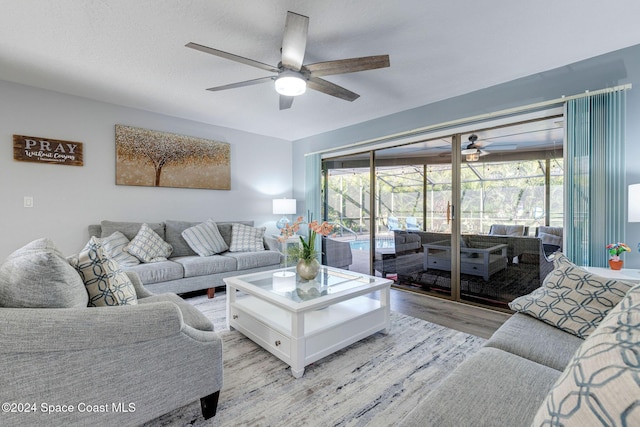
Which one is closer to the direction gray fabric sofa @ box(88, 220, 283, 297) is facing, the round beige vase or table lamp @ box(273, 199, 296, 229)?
the round beige vase

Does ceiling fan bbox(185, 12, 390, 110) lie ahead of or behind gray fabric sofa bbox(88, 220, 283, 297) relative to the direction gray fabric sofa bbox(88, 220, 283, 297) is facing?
ahead

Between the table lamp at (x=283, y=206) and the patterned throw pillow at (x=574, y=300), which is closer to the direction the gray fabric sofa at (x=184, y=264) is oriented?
the patterned throw pillow

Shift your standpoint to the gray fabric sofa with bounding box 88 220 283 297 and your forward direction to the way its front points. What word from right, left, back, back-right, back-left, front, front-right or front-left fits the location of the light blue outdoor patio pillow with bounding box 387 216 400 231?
front-left

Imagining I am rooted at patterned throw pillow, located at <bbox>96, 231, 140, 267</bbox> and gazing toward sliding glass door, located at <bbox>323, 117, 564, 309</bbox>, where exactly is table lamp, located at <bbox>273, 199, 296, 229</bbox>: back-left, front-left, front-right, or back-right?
front-left

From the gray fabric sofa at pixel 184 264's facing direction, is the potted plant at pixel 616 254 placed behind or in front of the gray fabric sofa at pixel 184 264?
in front

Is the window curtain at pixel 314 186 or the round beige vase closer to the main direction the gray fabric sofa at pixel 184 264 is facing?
the round beige vase

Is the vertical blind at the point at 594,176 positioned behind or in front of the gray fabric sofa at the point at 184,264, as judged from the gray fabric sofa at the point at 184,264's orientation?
in front

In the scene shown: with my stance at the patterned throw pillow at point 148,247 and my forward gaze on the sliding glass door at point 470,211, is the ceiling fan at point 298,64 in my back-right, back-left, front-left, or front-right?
front-right

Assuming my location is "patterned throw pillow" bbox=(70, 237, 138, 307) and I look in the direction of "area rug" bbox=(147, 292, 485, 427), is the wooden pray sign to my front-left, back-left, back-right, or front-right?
back-left

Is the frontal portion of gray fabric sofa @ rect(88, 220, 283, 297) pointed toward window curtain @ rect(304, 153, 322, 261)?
no

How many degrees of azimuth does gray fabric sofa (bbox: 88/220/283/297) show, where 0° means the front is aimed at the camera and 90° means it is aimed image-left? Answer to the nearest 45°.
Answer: approximately 315°
